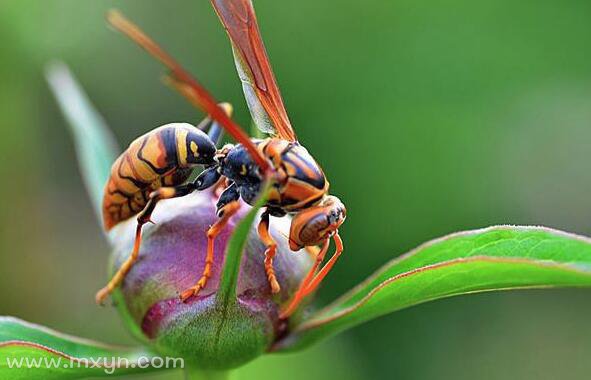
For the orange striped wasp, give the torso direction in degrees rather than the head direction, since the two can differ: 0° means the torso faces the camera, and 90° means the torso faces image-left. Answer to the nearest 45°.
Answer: approximately 270°
